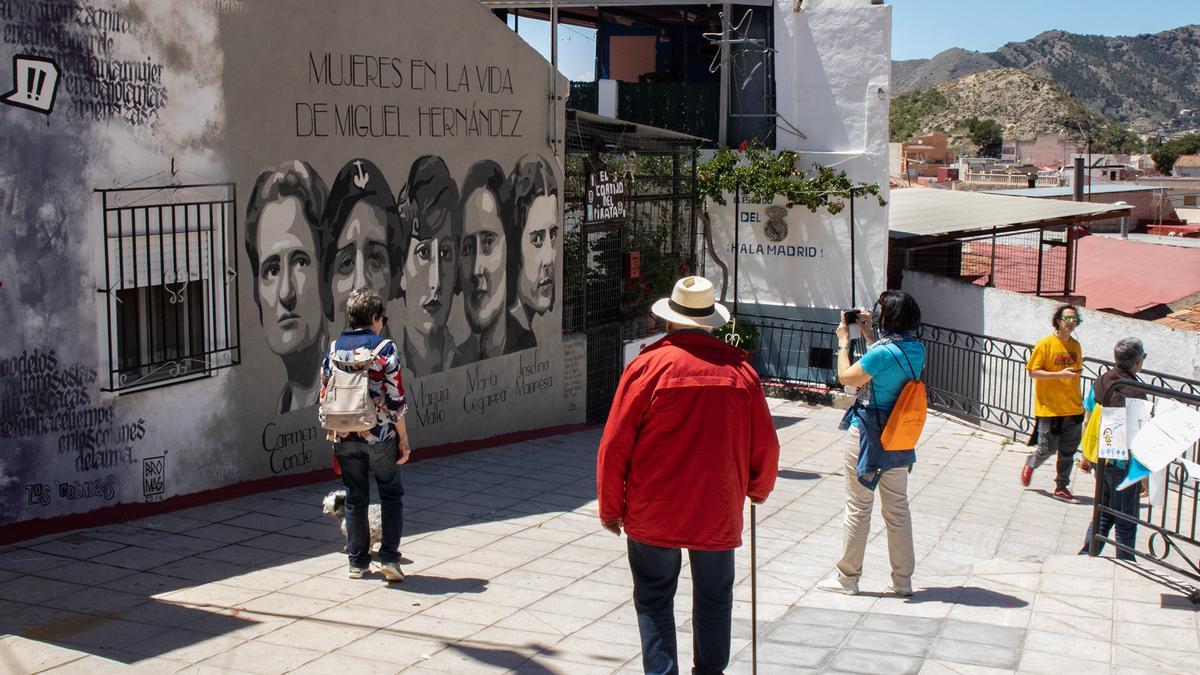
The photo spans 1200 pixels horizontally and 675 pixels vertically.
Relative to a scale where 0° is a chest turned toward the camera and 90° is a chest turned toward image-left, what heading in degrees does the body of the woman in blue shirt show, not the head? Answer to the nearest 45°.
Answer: approximately 135°

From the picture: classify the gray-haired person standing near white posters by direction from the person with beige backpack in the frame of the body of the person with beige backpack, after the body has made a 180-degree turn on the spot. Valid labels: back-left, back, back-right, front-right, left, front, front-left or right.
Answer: back-left

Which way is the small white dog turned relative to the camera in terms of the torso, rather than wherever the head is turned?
to the viewer's left

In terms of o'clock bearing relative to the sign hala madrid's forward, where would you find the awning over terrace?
The awning over terrace is roughly at 8 o'clock from the sign hala madrid.

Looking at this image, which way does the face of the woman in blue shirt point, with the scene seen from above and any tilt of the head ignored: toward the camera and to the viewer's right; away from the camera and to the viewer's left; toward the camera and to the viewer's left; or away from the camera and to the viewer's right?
away from the camera and to the viewer's left

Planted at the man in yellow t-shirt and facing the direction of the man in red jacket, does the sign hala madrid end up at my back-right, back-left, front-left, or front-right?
back-right

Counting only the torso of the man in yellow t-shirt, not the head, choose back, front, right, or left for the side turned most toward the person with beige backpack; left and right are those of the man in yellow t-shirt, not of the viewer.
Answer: right

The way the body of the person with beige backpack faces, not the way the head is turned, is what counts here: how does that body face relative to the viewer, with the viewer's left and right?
facing away from the viewer and to the right of the viewer

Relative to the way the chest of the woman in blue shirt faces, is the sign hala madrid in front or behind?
in front

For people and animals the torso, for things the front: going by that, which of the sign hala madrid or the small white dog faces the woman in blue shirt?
the sign hala madrid

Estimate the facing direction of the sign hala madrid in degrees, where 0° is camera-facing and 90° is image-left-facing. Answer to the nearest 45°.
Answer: approximately 0°

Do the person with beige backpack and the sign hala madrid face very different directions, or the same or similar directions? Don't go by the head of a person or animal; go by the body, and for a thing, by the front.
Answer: very different directions

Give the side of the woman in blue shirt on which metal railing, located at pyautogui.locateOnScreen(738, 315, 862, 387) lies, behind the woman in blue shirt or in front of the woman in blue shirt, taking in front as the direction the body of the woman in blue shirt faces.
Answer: in front

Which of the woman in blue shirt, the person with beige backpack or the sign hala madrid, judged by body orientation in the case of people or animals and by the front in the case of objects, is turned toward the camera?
the sign hala madrid

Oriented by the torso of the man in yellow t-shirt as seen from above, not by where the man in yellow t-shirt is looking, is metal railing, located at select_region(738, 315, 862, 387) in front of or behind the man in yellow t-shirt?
behind
